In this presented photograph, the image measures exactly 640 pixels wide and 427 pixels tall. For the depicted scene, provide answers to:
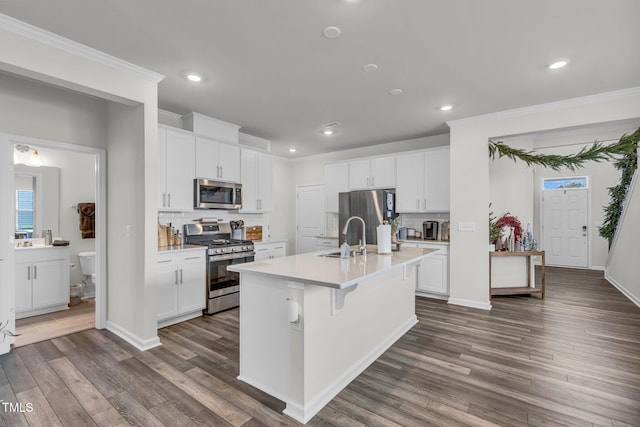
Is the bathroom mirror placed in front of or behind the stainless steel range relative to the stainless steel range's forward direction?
behind

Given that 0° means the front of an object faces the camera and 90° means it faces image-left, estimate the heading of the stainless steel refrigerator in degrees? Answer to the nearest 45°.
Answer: approximately 45°

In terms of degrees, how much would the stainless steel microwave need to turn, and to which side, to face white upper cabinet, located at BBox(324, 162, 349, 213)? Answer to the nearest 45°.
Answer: approximately 90° to its left

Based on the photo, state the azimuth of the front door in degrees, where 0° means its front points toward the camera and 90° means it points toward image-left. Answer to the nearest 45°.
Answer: approximately 0°
